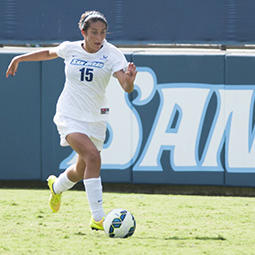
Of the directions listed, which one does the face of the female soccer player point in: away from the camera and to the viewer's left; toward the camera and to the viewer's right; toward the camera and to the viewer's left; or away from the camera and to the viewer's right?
toward the camera and to the viewer's right

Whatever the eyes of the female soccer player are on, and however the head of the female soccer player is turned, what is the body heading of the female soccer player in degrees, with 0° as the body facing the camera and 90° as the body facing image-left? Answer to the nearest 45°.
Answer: approximately 315°
